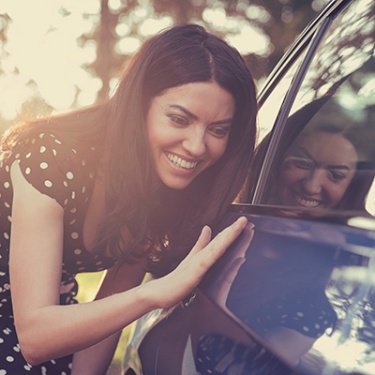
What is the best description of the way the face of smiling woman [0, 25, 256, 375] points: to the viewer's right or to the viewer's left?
to the viewer's right

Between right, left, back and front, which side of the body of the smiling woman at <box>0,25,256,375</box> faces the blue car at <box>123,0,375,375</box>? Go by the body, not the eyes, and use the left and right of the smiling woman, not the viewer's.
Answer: front

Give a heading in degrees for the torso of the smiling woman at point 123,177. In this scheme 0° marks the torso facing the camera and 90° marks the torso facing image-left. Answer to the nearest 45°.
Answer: approximately 315°
